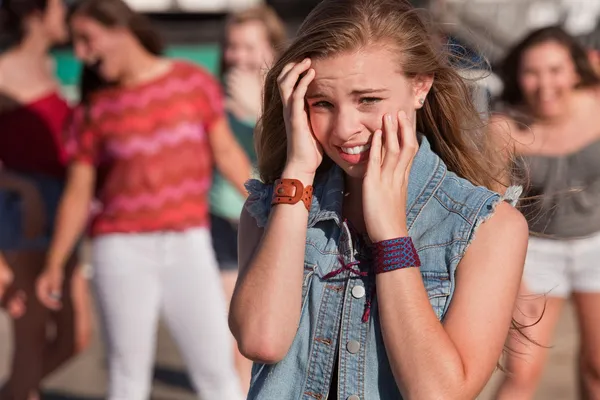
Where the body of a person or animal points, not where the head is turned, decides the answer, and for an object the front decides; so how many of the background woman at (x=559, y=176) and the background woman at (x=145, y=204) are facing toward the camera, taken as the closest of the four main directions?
2

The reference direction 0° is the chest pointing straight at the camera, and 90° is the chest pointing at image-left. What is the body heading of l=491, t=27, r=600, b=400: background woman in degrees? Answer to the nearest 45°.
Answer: approximately 0°

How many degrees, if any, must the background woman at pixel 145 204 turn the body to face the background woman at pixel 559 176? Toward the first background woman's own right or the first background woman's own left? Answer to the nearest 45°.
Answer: approximately 90° to the first background woman's own left

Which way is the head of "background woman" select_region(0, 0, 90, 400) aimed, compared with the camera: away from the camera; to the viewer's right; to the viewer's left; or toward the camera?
to the viewer's right

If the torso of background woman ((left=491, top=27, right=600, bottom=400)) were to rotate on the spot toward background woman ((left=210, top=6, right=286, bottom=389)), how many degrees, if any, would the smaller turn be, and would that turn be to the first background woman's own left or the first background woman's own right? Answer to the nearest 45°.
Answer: approximately 90° to the first background woman's own right

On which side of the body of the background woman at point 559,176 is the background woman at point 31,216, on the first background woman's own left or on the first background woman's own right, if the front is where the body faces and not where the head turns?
on the first background woman's own right

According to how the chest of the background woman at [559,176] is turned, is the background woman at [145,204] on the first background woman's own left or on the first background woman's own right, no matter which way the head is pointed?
on the first background woman's own right

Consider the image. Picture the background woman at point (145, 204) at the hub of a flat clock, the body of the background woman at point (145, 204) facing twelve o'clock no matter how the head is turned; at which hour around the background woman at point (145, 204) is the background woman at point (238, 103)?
the background woman at point (238, 103) is roughly at 7 o'clock from the background woman at point (145, 204).

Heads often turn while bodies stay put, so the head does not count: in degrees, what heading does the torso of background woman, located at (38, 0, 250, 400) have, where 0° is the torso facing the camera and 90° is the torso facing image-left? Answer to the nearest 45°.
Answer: approximately 0°
